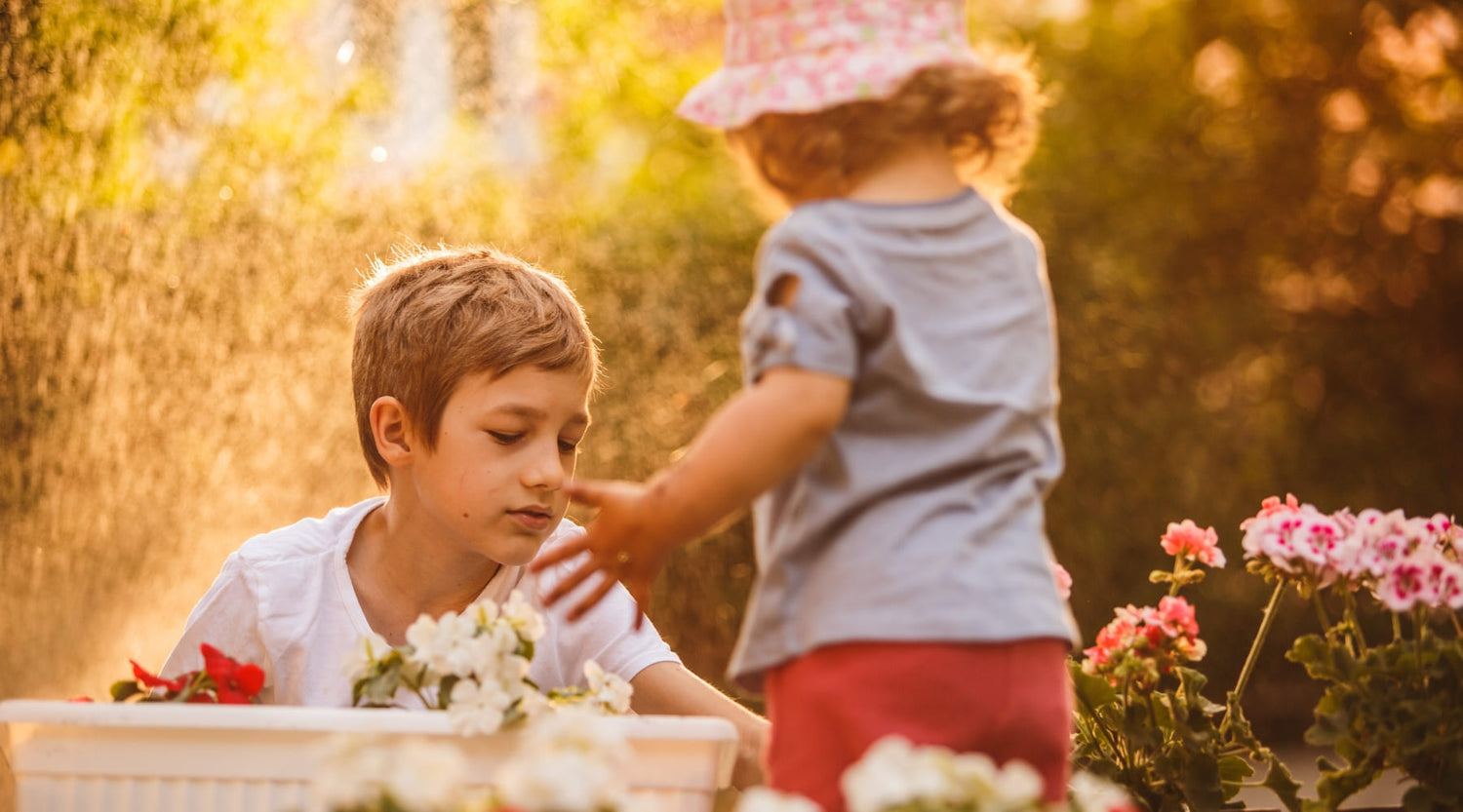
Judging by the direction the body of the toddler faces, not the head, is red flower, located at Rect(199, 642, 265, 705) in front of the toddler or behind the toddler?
in front

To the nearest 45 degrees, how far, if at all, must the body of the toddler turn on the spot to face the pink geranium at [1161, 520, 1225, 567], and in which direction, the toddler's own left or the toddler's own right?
approximately 90° to the toddler's own right

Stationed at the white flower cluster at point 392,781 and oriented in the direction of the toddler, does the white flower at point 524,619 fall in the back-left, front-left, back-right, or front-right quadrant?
front-left

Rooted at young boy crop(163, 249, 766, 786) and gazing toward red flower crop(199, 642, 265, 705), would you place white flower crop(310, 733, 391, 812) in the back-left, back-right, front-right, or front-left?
front-left

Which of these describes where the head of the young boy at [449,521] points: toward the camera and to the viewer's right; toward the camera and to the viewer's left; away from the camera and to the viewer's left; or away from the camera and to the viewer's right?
toward the camera and to the viewer's right

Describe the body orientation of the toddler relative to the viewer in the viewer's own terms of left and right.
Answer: facing away from the viewer and to the left of the viewer
